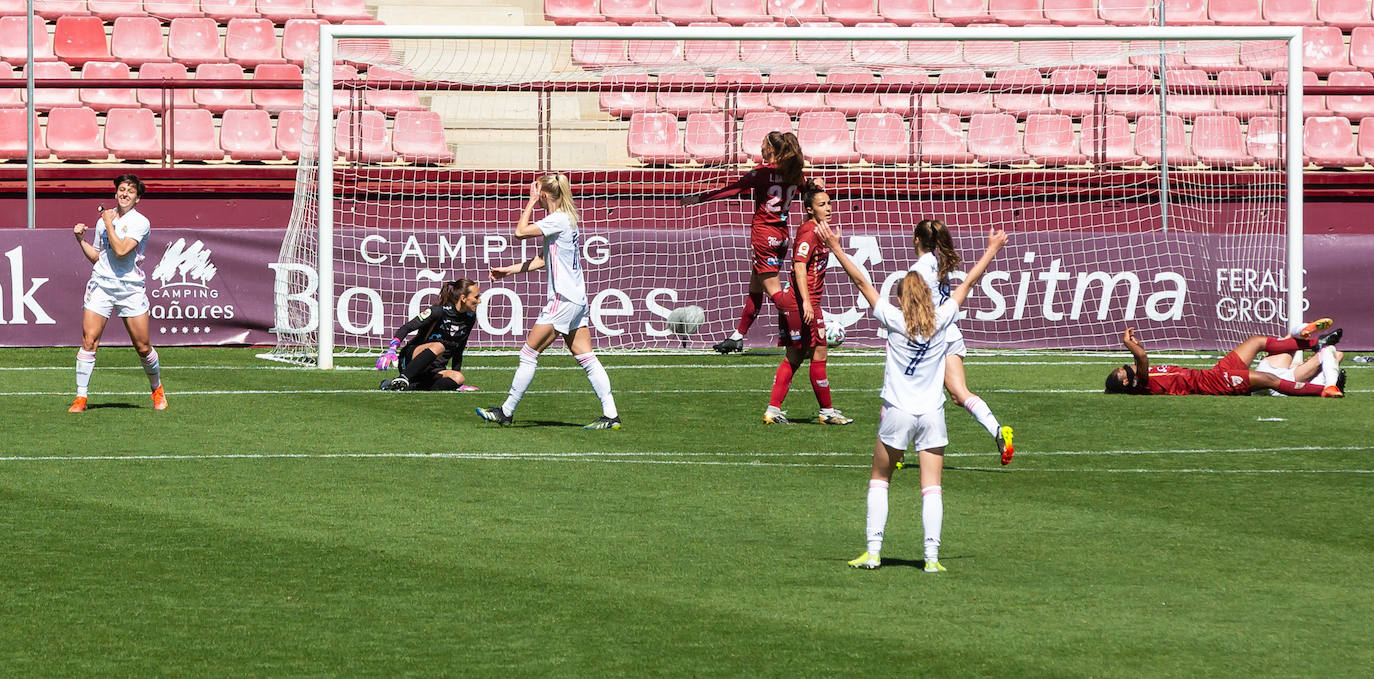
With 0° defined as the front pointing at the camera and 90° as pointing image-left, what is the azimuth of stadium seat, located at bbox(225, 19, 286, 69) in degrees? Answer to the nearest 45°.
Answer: approximately 0°

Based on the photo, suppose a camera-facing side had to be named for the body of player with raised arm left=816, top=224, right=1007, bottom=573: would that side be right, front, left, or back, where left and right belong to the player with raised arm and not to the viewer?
back

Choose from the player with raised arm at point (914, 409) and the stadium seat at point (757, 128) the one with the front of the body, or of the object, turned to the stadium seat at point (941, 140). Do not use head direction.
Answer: the player with raised arm

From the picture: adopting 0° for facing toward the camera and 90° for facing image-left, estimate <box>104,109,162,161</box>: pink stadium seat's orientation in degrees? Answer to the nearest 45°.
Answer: approximately 0°

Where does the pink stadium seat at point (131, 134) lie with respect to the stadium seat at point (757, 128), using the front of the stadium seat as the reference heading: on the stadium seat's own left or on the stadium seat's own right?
on the stadium seat's own right

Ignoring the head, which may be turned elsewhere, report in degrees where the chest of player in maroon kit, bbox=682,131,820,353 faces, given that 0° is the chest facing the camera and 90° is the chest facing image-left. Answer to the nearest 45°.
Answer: approximately 135°

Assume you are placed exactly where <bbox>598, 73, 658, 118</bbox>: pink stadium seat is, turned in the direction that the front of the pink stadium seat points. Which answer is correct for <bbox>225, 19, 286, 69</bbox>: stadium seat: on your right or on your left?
on your right

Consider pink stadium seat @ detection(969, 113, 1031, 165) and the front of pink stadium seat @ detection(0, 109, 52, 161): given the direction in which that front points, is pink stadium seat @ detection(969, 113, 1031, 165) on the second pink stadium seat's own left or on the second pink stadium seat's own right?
on the second pink stadium seat's own left

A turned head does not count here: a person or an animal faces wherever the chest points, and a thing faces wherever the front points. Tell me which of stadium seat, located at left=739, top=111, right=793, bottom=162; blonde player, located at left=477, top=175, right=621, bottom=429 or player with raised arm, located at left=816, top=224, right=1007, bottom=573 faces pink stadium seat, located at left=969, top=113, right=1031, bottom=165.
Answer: the player with raised arm

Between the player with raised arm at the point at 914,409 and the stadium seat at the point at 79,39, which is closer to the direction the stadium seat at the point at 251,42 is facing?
the player with raised arm
